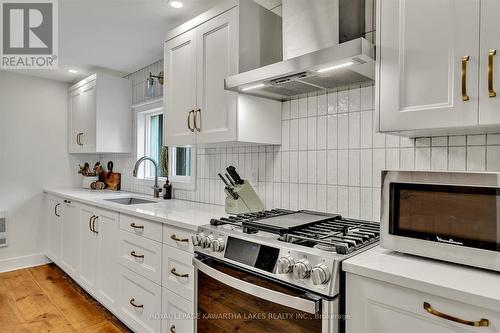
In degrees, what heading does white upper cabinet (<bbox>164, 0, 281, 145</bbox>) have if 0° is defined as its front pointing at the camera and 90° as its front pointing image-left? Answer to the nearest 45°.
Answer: approximately 45°

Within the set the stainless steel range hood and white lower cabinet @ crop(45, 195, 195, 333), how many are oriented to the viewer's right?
0

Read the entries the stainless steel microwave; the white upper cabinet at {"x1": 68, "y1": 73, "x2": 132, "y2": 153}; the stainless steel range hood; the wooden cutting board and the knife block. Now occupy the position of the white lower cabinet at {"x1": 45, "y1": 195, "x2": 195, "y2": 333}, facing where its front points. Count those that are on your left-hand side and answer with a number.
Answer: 3

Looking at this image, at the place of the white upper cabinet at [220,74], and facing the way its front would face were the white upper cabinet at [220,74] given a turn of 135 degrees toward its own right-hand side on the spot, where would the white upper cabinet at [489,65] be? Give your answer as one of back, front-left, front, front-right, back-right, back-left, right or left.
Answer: back-right

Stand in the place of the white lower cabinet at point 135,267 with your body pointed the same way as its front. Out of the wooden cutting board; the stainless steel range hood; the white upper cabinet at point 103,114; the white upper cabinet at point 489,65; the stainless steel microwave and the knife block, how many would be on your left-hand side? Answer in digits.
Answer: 4

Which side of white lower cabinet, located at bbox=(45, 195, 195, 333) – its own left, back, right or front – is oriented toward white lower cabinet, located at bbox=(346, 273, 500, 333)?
left

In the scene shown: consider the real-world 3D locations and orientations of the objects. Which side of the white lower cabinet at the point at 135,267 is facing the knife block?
left

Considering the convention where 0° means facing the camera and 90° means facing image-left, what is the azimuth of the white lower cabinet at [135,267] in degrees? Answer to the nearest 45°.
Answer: approximately 45°

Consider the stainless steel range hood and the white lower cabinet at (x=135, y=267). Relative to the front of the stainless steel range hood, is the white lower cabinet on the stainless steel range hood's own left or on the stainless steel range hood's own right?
on the stainless steel range hood's own right

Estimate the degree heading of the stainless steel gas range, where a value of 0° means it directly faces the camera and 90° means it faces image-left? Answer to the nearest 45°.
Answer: approximately 45°
